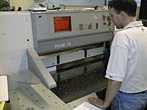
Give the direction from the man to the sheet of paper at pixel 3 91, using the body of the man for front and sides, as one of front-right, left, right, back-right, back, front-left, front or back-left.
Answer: left

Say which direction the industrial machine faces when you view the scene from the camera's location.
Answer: facing the viewer and to the right of the viewer

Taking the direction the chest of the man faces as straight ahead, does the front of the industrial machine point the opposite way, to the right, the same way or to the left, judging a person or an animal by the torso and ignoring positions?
the opposite way

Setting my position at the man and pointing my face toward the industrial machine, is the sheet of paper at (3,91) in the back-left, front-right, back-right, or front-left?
front-left

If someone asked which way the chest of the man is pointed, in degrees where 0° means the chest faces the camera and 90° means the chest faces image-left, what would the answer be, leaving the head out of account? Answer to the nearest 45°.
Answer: approximately 135°
